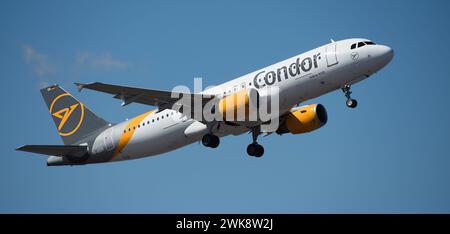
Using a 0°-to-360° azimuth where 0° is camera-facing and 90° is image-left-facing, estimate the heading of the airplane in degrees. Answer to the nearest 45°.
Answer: approximately 315°
